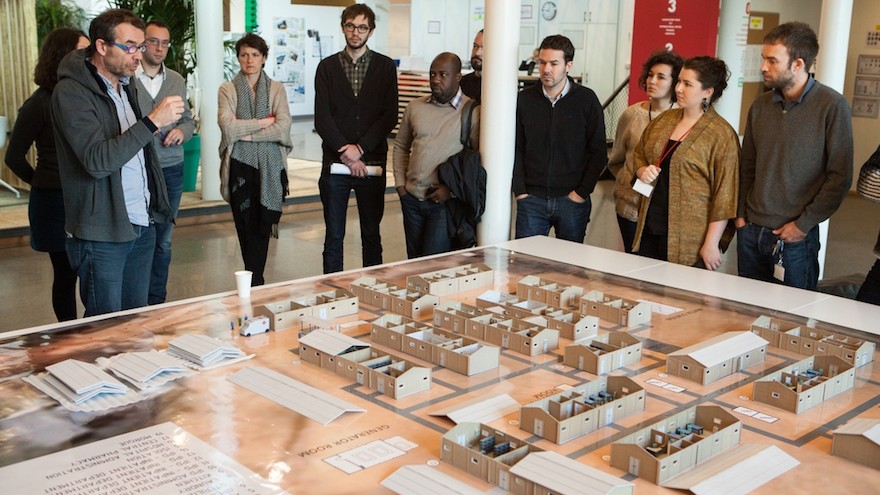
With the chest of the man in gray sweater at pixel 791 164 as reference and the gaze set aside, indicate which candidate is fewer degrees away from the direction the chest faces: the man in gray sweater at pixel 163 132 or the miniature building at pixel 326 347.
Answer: the miniature building

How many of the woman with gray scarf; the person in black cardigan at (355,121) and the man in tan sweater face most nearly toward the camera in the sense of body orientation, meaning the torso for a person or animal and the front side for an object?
3

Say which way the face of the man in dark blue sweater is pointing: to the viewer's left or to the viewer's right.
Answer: to the viewer's left

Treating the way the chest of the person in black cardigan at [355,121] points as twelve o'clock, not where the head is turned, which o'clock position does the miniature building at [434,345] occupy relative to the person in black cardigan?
The miniature building is roughly at 12 o'clock from the person in black cardigan.

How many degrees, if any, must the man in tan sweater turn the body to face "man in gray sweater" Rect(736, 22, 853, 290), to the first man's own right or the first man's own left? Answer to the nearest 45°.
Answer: approximately 45° to the first man's own left

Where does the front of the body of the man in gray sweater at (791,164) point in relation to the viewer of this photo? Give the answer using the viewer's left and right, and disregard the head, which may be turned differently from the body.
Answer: facing the viewer and to the left of the viewer

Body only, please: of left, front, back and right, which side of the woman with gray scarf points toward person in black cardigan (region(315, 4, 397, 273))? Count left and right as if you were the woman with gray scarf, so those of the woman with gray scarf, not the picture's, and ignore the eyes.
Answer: left

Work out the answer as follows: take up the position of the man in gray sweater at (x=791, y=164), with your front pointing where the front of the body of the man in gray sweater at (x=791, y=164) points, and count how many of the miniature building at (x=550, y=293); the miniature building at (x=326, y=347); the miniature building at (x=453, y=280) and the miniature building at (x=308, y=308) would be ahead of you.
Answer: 4

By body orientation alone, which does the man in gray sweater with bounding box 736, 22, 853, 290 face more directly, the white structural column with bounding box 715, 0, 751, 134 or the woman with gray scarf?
the woman with gray scarf

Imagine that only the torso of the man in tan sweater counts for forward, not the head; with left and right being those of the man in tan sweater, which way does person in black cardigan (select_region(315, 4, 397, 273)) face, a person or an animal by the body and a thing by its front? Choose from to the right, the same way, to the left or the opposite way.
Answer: the same way

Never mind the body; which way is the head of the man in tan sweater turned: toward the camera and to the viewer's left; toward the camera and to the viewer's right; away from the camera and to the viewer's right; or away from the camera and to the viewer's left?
toward the camera and to the viewer's left

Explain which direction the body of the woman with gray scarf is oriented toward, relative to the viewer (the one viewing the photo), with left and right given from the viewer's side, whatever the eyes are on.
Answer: facing the viewer

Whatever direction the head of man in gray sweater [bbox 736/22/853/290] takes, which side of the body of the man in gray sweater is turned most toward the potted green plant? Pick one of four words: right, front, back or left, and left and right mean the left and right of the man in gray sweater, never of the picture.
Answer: right

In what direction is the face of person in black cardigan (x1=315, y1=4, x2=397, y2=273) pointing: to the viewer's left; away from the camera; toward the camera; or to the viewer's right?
toward the camera

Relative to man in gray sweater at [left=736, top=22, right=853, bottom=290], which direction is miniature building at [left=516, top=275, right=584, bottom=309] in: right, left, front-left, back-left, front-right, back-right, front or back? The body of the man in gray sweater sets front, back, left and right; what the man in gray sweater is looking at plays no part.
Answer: front
